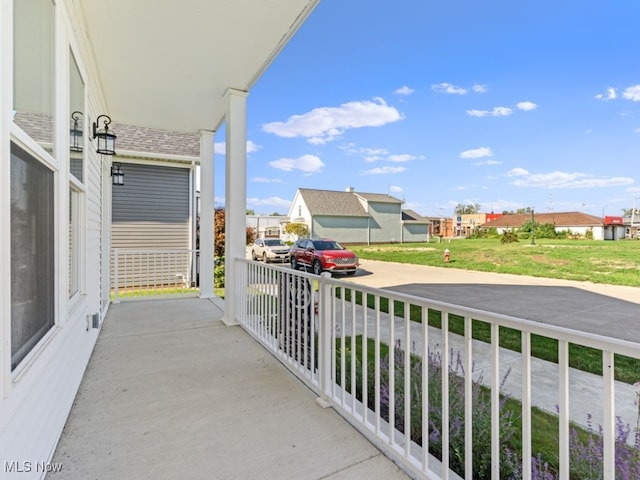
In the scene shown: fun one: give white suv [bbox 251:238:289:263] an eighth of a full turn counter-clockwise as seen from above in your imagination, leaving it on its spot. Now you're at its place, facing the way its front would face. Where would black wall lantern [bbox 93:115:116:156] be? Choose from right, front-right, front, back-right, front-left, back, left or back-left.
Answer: right

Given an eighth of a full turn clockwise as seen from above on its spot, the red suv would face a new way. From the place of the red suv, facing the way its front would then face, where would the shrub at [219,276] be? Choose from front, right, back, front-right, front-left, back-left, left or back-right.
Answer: front-right

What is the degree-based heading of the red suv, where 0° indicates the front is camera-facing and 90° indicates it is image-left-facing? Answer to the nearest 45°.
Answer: approximately 315°

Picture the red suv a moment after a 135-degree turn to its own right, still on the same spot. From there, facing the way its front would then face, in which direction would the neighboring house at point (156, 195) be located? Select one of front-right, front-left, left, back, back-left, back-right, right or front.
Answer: front-left

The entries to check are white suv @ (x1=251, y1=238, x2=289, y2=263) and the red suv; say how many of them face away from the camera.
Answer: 0

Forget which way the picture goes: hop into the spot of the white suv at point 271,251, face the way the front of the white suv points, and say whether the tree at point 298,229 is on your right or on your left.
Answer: on your left

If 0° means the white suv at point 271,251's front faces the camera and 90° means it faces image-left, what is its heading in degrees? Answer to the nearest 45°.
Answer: approximately 315°

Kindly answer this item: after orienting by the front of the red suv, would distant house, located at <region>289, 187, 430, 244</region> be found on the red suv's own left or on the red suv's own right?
on the red suv's own left

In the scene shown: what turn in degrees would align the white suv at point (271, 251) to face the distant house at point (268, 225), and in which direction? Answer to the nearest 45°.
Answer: approximately 135° to its left

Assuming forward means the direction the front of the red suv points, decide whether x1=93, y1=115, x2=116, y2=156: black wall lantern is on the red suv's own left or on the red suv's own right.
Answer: on the red suv's own right

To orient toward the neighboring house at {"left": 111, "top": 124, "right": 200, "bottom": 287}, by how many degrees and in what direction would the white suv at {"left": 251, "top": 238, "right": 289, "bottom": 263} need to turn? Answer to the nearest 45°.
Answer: approximately 45° to its right
